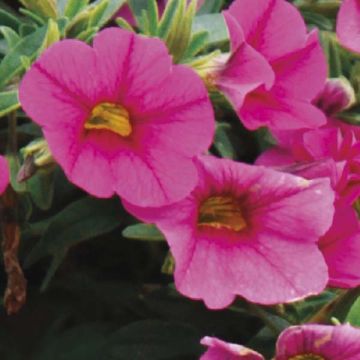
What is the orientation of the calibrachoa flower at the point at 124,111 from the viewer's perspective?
toward the camera

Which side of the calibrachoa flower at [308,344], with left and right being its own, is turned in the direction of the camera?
front

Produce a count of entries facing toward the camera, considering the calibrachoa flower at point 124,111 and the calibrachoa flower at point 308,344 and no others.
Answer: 2

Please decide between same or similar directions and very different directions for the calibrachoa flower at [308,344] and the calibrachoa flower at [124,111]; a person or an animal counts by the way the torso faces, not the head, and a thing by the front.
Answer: same or similar directions
